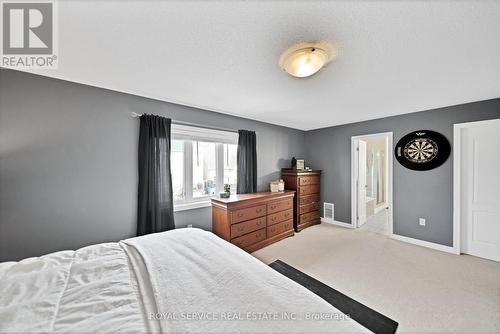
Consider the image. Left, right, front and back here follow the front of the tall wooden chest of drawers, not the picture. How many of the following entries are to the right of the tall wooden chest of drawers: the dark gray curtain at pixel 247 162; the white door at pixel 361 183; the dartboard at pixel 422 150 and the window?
2

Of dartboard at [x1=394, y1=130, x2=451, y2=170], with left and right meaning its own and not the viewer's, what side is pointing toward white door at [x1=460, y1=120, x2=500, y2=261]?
left

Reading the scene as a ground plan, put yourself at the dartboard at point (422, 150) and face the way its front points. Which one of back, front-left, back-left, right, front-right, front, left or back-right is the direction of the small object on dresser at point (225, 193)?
front-right

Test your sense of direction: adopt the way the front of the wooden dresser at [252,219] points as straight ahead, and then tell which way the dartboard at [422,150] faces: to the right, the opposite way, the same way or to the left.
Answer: to the right

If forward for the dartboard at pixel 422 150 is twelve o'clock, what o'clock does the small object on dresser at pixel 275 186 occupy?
The small object on dresser is roughly at 2 o'clock from the dartboard.

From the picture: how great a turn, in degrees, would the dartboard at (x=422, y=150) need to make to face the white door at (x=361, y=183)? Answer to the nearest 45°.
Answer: approximately 135° to its right

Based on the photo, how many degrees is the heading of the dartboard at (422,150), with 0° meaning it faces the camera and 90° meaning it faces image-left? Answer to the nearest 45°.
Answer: approximately 0°

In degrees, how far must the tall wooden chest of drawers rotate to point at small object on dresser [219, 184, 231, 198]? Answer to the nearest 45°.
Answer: approximately 90° to its right

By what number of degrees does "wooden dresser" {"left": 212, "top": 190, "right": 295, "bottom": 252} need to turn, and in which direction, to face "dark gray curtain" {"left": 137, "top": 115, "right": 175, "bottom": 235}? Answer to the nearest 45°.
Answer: approximately 90° to its right

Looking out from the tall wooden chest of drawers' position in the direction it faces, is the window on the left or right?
on its right

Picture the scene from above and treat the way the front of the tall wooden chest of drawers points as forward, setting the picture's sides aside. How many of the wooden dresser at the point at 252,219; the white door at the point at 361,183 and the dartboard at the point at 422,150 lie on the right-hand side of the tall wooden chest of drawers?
1

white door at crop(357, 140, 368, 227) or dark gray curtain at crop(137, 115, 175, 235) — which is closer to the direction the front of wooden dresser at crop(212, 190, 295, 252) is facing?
the white door

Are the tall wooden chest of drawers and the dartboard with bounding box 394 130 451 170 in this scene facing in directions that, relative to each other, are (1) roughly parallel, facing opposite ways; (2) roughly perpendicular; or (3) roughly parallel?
roughly perpendicular
